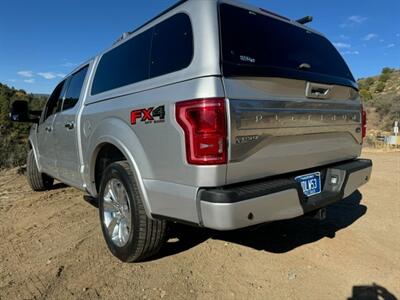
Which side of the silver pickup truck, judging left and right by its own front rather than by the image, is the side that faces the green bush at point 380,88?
right

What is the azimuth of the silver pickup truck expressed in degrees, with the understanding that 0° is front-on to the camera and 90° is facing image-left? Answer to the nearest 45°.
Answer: approximately 135°
